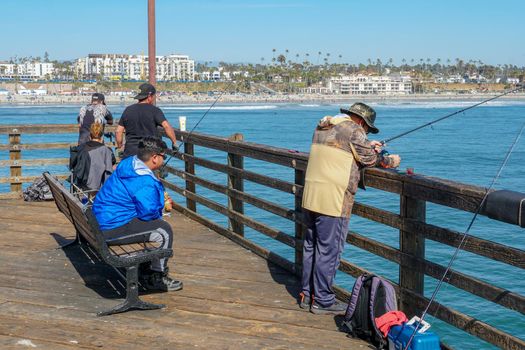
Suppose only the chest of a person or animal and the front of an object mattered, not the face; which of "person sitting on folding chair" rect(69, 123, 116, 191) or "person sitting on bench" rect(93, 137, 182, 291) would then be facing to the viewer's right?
"person sitting on bench" rect(93, 137, 182, 291)

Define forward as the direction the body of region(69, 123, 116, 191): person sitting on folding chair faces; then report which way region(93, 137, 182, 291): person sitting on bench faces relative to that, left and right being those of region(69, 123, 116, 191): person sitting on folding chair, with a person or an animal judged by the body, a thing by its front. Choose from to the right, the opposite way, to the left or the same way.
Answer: to the right

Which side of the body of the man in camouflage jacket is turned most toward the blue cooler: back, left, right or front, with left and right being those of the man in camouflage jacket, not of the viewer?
right

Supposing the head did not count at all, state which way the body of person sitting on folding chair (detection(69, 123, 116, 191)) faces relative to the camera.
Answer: away from the camera

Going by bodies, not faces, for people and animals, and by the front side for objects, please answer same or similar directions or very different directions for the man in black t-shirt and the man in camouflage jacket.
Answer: same or similar directions

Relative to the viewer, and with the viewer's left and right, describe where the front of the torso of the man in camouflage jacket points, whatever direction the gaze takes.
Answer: facing away from the viewer and to the right of the viewer

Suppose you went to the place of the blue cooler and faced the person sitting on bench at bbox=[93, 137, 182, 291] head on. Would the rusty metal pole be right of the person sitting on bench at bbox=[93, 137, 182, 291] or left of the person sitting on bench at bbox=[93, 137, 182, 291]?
right

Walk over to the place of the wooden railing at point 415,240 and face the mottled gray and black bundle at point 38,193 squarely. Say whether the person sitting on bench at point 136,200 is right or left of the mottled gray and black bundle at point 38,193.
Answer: left

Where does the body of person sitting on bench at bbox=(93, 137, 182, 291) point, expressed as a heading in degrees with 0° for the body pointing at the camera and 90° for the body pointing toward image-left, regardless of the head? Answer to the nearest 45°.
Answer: approximately 270°

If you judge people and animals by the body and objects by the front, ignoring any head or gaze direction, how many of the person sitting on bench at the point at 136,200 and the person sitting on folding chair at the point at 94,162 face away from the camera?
1

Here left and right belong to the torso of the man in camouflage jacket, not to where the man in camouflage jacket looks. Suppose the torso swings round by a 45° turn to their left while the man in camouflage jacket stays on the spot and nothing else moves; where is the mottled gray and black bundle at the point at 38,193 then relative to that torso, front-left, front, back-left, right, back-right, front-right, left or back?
front-left
